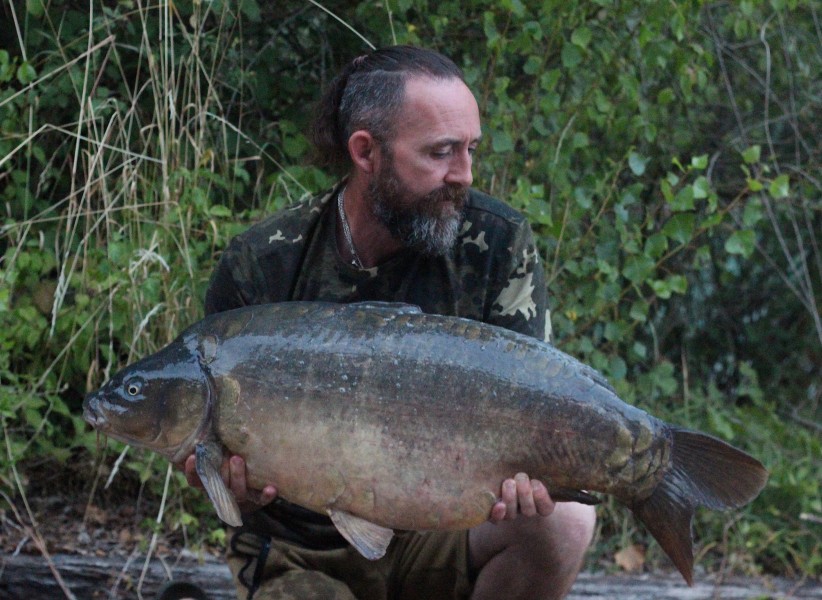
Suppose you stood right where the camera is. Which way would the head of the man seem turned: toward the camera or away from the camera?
toward the camera

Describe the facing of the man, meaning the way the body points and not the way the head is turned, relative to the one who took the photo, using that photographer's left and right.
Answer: facing the viewer
